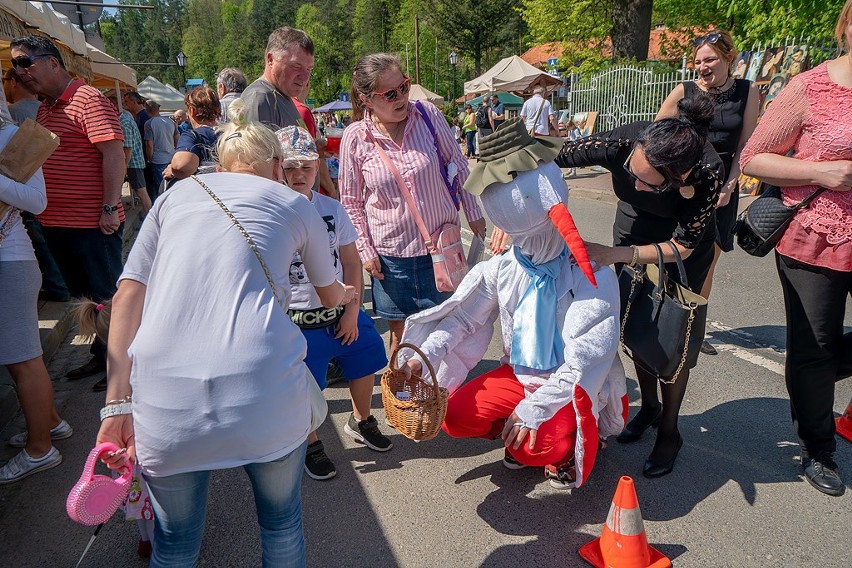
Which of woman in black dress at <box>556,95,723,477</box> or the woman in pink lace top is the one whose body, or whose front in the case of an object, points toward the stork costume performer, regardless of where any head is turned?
the woman in black dress

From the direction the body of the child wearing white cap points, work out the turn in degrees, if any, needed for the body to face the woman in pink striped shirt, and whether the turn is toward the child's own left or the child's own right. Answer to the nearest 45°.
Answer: approximately 135° to the child's own left

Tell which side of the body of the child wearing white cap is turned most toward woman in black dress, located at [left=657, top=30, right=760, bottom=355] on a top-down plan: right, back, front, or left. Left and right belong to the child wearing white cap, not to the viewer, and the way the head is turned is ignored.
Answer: left

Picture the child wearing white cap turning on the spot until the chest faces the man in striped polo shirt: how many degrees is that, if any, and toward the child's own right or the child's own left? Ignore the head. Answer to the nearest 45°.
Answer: approximately 135° to the child's own right

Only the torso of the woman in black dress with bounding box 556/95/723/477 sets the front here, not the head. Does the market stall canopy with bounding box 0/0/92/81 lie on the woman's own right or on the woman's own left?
on the woman's own right

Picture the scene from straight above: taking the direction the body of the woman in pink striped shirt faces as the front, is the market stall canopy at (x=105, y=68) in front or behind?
behind

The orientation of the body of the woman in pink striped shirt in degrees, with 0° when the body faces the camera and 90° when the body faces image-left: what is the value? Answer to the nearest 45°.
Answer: approximately 315°

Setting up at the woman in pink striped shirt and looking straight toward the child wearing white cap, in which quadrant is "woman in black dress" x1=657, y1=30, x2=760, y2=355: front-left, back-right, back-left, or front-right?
back-left

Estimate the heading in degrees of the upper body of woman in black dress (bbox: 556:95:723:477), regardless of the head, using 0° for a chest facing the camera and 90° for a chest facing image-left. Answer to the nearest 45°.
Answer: approximately 45°

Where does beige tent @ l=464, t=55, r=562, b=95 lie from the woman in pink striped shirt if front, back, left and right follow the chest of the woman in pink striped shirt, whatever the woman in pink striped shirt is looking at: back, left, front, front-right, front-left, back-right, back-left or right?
back-left
